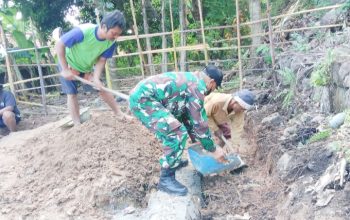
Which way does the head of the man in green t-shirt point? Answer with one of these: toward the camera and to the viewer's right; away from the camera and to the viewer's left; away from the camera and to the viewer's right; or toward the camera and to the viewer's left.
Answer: toward the camera and to the viewer's right

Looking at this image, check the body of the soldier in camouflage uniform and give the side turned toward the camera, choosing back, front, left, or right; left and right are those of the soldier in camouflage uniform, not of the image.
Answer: right

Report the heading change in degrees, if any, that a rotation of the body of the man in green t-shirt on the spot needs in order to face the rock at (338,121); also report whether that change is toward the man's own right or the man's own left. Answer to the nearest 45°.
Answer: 0° — they already face it

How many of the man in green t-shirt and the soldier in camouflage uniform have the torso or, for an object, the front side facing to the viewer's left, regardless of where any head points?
0

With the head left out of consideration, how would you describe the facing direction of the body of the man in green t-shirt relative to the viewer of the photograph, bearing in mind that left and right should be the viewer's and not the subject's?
facing the viewer and to the right of the viewer

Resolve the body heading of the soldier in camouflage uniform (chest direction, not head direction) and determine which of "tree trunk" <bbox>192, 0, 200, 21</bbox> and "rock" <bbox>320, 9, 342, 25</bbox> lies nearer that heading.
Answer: the rock
